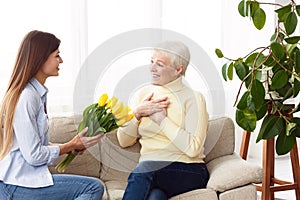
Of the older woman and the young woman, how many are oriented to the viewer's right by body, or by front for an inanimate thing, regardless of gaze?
1

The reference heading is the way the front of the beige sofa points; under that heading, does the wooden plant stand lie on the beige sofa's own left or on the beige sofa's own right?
on the beige sofa's own left

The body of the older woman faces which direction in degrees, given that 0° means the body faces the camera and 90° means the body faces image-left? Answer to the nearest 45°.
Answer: approximately 45°

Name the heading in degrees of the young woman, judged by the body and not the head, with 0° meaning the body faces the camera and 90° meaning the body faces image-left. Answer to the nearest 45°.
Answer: approximately 270°

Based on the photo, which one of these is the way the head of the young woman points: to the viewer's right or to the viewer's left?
to the viewer's right

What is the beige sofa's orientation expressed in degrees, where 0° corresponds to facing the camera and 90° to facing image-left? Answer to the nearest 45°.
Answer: approximately 0°
